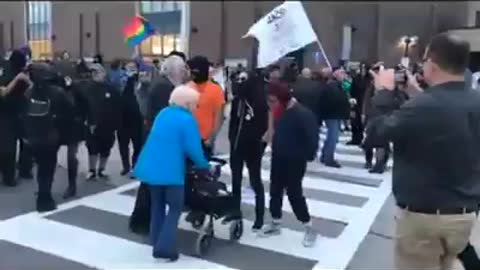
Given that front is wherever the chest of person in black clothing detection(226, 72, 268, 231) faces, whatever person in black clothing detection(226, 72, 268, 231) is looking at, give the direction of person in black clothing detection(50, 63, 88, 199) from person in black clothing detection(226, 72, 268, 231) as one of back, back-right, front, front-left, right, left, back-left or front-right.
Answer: right

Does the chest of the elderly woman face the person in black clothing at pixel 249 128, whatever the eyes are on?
yes

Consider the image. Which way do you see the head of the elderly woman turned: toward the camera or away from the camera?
away from the camera

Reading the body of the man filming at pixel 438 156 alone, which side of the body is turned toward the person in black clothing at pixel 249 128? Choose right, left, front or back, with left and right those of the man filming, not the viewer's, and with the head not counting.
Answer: front

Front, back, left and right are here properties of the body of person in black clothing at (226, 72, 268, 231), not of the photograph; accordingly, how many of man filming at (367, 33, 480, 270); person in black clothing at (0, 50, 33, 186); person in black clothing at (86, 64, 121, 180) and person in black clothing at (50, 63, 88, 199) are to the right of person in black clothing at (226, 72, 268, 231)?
3

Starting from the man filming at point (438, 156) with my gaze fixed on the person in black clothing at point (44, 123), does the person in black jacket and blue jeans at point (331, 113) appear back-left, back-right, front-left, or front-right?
front-right

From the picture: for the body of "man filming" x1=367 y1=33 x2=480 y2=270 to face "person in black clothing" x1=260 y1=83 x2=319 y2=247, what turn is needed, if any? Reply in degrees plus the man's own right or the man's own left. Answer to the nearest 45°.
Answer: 0° — they already face them

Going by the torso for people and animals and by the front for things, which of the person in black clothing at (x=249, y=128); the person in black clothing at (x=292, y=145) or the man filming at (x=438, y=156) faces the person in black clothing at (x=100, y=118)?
the man filming

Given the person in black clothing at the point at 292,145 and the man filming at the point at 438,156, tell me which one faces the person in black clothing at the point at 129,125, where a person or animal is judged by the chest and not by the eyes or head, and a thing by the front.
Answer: the man filming

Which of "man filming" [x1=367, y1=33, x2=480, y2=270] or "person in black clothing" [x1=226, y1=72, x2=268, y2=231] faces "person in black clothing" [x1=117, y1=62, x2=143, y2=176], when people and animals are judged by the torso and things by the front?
the man filming
